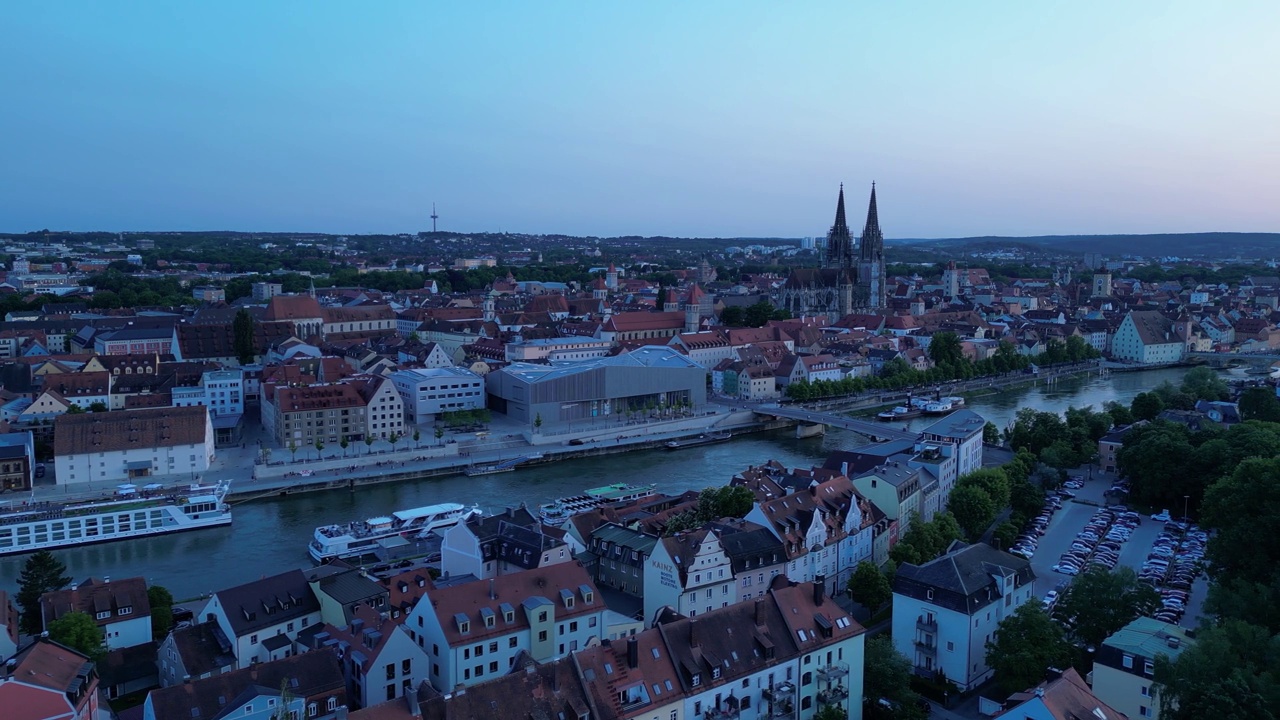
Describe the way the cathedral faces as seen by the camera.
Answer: facing away from the viewer and to the right of the viewer

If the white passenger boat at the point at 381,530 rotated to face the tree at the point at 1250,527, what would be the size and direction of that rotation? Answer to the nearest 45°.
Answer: approximately 90° to its right

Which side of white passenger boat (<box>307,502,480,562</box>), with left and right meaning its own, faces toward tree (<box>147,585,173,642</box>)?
back

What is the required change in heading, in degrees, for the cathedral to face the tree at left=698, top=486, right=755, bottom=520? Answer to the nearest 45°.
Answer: approximately 135° to its right

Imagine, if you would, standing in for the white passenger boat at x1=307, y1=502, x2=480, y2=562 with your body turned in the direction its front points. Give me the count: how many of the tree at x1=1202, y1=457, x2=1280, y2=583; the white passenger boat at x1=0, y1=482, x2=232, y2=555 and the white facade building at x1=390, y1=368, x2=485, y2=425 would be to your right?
1

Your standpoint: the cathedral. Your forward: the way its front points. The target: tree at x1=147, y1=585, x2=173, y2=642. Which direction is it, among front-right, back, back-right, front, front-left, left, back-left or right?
back-right

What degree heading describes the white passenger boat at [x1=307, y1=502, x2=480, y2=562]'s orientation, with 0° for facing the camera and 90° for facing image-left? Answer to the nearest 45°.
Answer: approximately 225°
